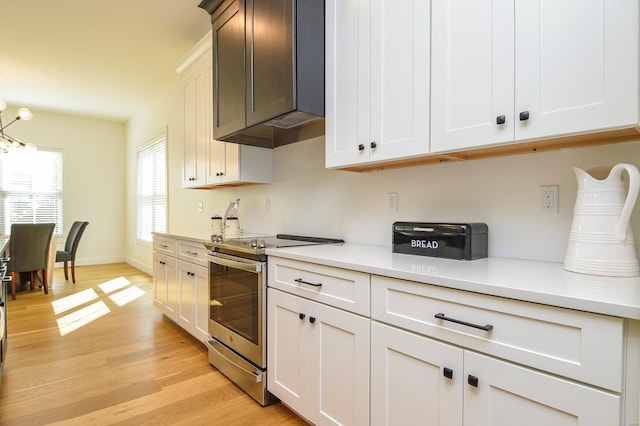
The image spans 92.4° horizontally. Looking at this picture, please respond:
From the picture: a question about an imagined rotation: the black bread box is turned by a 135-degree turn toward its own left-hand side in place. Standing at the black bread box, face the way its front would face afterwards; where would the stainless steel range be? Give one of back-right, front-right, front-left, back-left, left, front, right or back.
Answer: back

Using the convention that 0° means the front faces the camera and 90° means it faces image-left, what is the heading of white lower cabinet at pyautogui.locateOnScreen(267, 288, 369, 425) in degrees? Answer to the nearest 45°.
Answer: approximately 45°

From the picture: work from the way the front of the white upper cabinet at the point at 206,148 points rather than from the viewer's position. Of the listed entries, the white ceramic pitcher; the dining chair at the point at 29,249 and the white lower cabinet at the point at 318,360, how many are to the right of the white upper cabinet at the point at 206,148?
1

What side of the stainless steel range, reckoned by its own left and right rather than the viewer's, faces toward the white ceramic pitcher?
left

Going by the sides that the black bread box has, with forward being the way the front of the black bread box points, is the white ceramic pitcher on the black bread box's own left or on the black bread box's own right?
on the black bread box's own left

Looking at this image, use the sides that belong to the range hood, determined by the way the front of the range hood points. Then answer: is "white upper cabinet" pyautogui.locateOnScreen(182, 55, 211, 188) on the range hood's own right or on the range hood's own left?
on the range hood's own right

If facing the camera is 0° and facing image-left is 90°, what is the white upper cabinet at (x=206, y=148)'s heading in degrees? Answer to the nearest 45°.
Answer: approximately 45°

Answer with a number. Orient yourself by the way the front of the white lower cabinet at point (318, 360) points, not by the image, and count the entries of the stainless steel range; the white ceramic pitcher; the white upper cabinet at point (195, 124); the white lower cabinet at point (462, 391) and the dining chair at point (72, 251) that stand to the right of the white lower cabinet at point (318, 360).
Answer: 3

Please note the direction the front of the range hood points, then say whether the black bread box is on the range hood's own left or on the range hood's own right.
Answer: on the range hood's own left
